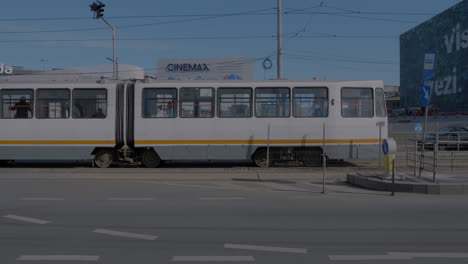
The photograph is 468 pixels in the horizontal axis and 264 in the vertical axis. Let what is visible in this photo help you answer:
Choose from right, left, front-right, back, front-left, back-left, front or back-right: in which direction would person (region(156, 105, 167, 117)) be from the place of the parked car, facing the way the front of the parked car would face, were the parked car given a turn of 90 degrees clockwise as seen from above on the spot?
back-left

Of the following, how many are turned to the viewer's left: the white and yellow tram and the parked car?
2

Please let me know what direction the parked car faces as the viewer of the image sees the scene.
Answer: facing to the left of the viewer

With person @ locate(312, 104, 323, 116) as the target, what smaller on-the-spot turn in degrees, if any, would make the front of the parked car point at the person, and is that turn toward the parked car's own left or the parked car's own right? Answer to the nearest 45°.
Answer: approximately 45° to the parked car's own left

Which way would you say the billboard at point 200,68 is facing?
toward the camera

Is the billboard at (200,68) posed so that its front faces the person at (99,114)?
yes

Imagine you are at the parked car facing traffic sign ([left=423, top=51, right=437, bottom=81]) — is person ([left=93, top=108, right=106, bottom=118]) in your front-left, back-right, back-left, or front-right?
front-right

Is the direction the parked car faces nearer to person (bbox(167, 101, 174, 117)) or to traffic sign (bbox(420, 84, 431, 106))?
the person

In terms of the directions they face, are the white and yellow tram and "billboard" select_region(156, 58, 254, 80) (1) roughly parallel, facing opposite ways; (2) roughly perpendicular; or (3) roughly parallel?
roughly perpendicular

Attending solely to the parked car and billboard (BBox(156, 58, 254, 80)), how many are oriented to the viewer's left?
1

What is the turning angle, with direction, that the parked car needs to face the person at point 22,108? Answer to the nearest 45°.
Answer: approximately 45° to its left

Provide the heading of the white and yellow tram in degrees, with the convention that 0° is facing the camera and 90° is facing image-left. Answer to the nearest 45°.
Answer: approximately 90°

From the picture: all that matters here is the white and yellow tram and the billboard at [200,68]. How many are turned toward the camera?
1
